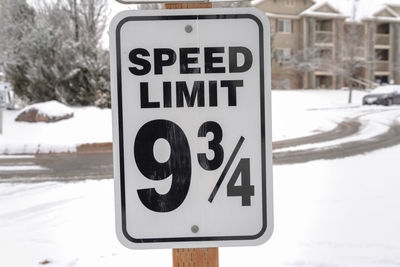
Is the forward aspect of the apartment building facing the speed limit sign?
yes

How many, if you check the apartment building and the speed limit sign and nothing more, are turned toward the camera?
2

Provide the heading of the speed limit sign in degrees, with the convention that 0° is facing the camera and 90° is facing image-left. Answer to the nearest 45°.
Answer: approximately 0°

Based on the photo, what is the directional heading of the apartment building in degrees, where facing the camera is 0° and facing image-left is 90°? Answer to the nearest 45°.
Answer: approximately 0°

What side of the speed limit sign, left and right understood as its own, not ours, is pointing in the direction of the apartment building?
back

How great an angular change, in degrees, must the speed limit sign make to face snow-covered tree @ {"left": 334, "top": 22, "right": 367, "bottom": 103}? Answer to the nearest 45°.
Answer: approximately 180°
